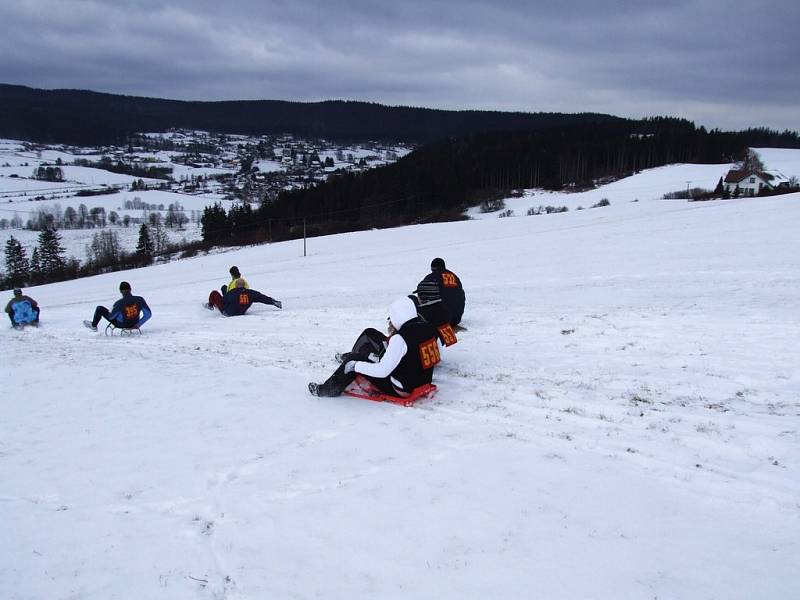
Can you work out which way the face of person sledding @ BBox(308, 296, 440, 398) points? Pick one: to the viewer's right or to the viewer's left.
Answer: to the viewer's left

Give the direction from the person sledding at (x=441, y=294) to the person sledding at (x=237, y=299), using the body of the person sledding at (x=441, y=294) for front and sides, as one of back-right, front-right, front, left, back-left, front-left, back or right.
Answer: front

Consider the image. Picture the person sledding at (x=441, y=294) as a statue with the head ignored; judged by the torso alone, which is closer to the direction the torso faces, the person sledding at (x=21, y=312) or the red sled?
the person sledding

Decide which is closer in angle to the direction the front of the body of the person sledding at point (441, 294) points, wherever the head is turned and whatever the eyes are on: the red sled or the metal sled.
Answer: the metal sled

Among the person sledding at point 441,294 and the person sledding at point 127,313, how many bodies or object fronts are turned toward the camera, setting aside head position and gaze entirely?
0

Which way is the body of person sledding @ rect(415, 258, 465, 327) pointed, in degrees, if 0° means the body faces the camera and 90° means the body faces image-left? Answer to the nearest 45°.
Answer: approximately 135°

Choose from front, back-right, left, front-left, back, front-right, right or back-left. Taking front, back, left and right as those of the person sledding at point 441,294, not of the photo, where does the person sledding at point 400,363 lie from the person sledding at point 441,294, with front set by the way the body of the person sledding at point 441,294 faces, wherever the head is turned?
back-left

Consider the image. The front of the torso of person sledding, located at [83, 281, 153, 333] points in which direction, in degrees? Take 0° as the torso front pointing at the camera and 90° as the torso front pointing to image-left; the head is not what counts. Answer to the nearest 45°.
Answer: approximately 135°
